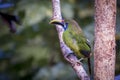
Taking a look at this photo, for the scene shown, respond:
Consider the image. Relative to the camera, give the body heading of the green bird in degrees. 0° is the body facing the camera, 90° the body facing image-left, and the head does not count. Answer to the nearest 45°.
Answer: approximately 90°
